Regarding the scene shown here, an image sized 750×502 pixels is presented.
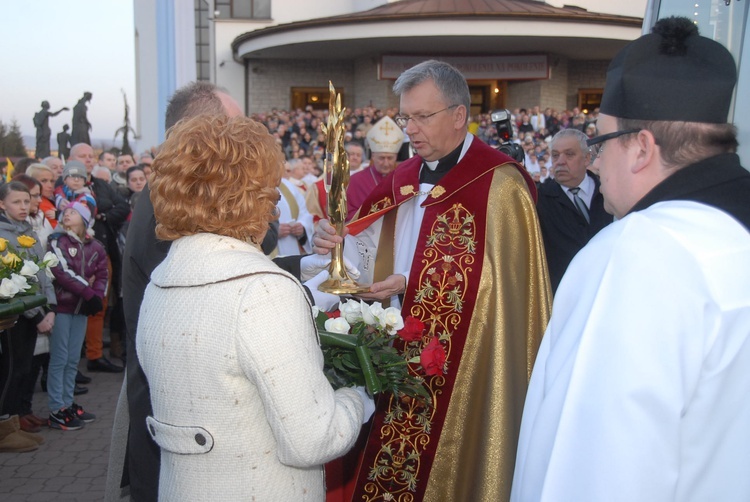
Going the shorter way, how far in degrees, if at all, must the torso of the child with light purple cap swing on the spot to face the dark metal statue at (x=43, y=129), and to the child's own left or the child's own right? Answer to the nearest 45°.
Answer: approximately 135° to the child's own left

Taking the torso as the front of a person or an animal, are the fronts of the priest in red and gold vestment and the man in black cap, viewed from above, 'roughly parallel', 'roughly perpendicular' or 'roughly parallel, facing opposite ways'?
roughly perpendicular

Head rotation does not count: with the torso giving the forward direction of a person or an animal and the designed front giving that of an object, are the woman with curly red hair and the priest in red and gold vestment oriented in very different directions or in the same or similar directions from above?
very different directions

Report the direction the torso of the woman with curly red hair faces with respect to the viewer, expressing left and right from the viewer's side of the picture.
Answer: facing away from the viewer and to the right of the viewer

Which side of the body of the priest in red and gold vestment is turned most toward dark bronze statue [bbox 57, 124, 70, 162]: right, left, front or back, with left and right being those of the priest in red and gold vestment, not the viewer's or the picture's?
right

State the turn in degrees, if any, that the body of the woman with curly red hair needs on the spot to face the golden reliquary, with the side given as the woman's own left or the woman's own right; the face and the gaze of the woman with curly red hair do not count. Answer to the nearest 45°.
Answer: approximately 45° to the woman's own left

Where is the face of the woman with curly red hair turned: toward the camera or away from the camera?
away from the camera

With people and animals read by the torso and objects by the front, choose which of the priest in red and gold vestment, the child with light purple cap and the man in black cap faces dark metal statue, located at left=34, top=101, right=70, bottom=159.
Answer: the man in black cap

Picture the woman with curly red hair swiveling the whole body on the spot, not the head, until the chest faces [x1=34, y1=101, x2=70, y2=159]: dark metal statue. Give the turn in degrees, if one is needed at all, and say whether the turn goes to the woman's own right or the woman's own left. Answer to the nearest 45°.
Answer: approximately 45° to the woman's own left

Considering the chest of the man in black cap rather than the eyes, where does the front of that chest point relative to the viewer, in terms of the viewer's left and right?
facing away from the viewer and to the left of the viewer

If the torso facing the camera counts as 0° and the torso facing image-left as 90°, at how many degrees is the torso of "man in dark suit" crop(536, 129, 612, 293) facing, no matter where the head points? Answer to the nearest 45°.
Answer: approximately 45°
